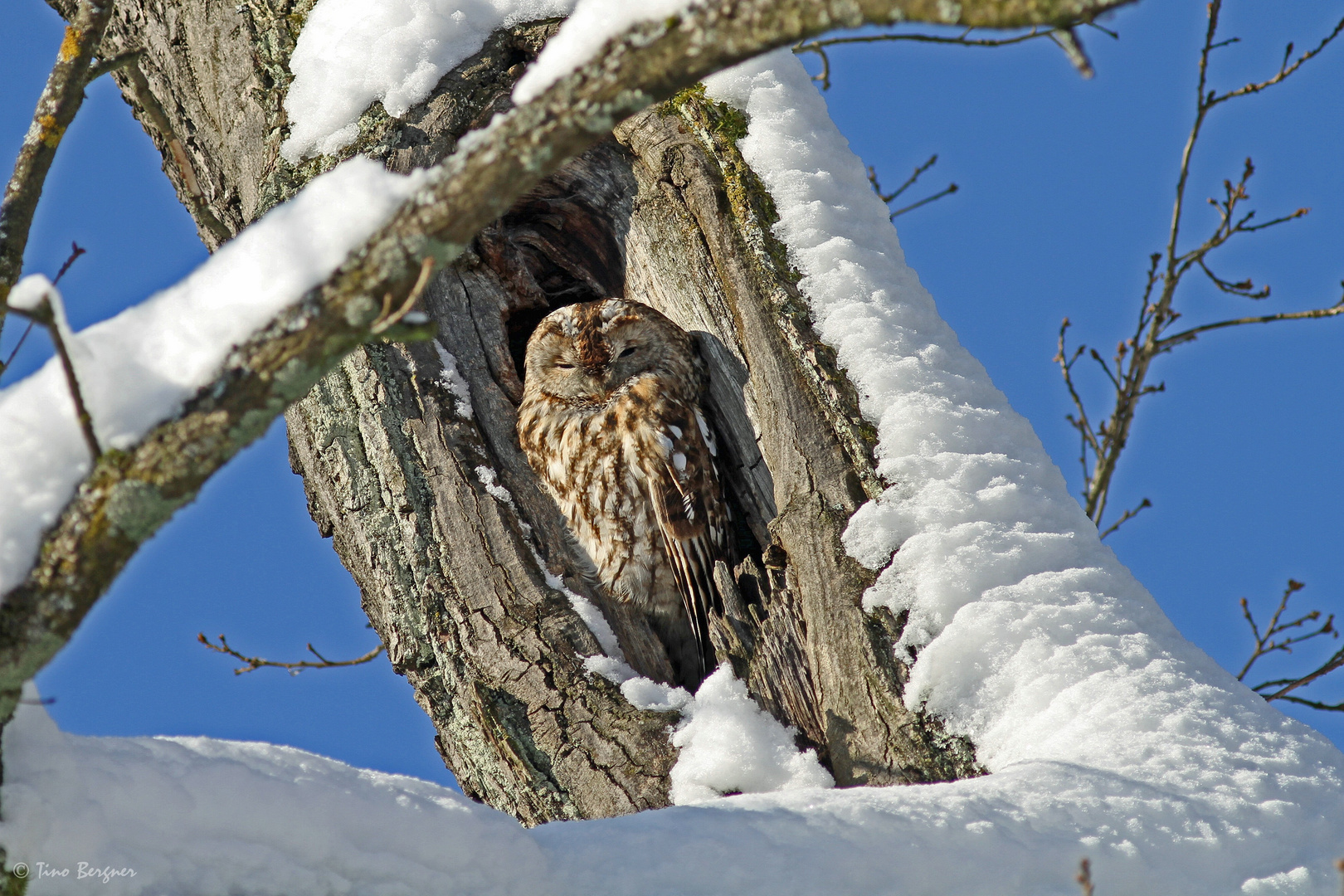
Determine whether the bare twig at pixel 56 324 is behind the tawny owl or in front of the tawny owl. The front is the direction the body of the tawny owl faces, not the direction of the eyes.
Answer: in front

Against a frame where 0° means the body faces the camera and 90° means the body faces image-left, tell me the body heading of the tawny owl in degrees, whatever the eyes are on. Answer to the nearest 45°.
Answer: approximately 45°
